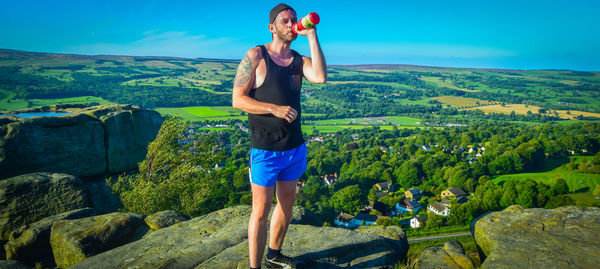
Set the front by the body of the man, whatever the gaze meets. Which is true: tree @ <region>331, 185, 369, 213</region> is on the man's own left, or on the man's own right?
on the man's own left

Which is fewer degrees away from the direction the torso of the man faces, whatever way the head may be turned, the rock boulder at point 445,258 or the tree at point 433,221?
the rock boulder

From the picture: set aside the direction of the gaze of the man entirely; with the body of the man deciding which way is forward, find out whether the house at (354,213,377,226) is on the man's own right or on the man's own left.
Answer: on the man's own left

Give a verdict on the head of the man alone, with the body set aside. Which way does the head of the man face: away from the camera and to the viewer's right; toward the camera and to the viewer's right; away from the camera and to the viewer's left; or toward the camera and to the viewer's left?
toward the camera and to the viewer's right

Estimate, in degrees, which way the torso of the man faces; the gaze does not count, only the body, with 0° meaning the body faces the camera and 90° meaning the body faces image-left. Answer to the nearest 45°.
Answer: approximately 315°

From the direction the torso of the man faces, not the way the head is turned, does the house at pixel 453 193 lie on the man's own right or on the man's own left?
on the man's own left

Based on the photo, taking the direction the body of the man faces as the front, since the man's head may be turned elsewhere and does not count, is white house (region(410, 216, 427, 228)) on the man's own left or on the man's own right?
on the man's own left

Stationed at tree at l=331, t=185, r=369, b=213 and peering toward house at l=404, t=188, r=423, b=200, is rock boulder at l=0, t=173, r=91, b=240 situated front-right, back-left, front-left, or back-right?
back-right

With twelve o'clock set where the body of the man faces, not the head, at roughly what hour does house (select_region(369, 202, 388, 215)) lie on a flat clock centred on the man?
The house is roughly at 8 o'clock from the man.

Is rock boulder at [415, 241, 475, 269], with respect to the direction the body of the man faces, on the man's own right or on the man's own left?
on the man's own left

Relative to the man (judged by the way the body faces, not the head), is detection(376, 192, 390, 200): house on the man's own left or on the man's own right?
on the man's own left
